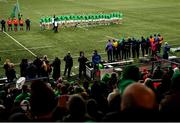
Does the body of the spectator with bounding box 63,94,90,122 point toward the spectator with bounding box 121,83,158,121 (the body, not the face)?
no

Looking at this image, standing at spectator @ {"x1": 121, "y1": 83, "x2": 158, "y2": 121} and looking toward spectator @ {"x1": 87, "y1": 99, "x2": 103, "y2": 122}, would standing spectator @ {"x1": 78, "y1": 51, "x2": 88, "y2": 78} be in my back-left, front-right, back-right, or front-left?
front-right

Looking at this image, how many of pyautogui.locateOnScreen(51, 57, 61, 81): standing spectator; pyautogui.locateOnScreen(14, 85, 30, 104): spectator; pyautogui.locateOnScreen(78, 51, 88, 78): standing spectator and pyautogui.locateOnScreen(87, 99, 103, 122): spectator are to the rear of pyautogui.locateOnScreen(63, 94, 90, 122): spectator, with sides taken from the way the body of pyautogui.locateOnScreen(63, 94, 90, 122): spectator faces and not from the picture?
0

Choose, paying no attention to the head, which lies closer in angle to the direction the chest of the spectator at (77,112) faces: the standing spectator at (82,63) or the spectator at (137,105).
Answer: the standing spectator

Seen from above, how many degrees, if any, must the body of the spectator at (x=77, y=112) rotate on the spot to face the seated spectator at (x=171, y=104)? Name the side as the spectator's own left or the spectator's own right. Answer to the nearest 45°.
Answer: approximately 90° to the spectator's own right

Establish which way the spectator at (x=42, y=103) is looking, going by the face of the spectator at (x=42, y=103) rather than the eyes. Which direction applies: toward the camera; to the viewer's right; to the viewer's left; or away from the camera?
away from the camera

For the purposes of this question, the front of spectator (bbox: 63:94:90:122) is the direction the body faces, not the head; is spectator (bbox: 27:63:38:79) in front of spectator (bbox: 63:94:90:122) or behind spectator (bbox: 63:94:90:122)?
in front

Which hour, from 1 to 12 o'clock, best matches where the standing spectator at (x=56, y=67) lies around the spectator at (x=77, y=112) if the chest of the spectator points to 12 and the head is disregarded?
The standing spectator is roughly at 12 o'clock from the spectator.

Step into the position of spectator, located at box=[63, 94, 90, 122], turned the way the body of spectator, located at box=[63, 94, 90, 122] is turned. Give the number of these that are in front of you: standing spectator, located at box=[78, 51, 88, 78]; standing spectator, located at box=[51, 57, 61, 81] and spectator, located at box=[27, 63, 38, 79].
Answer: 3

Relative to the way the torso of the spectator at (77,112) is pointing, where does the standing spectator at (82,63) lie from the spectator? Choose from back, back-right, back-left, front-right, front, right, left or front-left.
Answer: front

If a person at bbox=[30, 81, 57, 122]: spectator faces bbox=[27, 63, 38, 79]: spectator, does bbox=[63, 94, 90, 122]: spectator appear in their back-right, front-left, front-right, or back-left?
front-right

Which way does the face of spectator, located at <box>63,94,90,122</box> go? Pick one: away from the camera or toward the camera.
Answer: away from the camera

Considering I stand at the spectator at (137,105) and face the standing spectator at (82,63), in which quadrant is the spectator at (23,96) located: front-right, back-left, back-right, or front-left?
front-left

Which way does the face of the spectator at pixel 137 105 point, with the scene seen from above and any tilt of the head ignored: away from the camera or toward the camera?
away from the camera

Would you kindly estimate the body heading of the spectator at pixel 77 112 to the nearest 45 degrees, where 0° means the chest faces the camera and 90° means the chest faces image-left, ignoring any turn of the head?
approximately 180°

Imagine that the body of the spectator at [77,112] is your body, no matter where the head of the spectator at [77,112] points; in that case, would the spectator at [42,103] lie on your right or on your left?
on your left
